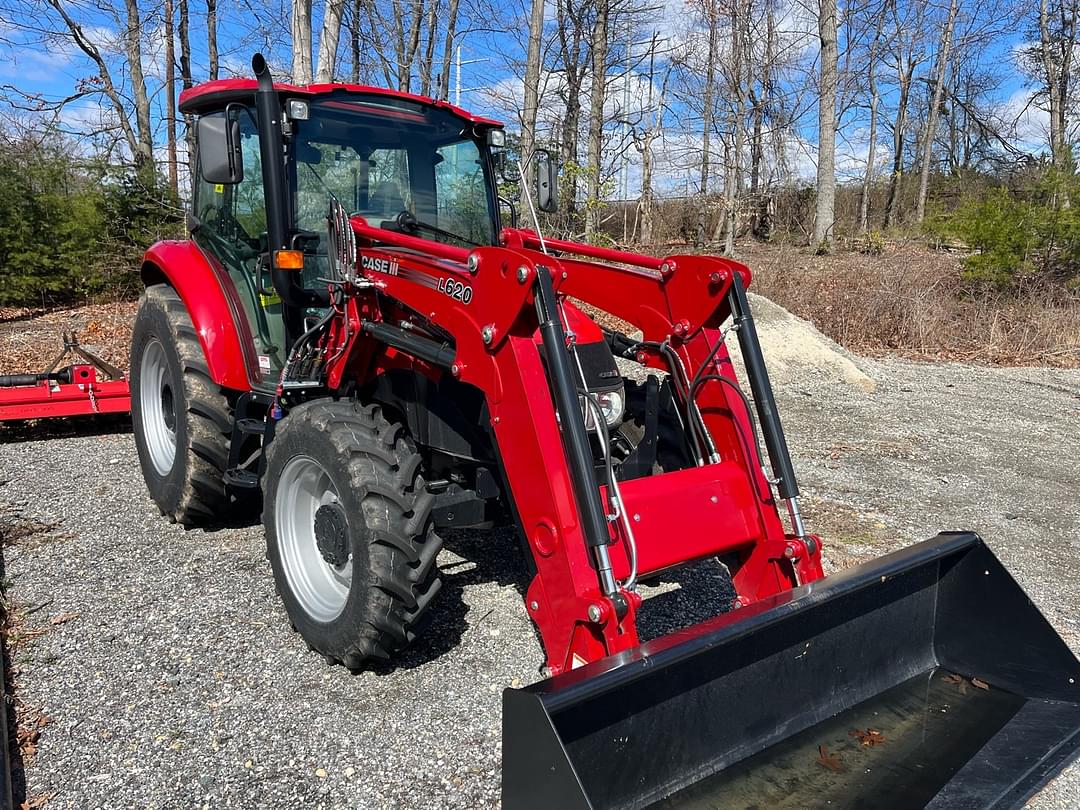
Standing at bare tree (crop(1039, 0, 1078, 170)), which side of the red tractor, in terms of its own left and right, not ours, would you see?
left

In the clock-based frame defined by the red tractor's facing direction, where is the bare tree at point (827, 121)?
The bare tree is roughly at 8 o'clock from the red tractor.

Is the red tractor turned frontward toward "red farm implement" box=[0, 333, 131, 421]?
no

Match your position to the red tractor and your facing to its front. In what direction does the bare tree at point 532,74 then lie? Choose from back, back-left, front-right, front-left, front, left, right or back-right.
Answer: back-left

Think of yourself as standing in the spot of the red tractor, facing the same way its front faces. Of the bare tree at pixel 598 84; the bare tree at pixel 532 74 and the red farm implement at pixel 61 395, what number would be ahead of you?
0

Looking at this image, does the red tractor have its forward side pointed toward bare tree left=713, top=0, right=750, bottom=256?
no

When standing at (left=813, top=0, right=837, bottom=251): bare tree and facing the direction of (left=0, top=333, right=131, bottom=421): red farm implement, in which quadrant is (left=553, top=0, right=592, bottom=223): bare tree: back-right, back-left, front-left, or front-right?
front-right

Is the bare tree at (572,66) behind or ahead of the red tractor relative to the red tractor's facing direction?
behind

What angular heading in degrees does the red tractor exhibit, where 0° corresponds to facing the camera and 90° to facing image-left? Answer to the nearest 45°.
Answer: approximately 315°

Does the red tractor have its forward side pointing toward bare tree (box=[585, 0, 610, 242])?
no

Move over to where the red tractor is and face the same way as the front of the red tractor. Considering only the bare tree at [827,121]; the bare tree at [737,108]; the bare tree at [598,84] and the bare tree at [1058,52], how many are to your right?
0
